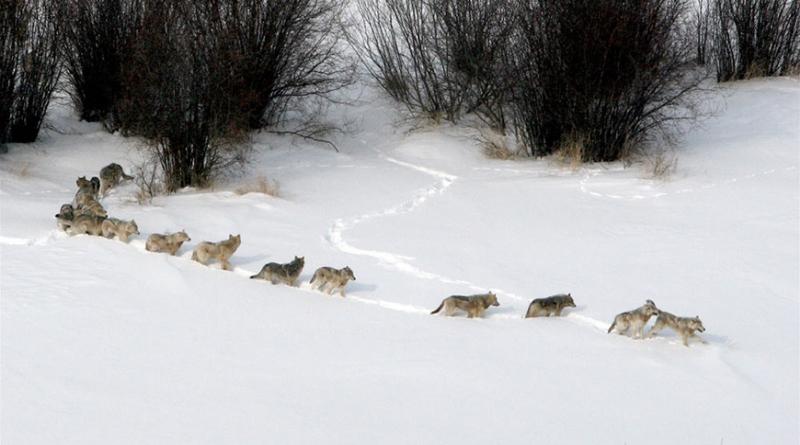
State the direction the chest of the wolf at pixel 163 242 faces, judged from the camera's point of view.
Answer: to the viewer's right

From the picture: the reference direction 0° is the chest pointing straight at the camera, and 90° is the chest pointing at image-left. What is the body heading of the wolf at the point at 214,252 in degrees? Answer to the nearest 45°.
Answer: approximately 270°

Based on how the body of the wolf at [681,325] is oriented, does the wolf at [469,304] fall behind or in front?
behind

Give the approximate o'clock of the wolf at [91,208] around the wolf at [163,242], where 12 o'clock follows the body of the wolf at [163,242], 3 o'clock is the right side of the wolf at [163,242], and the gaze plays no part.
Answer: the wolf at [91,208] is roughly at 8 o'clock from the wolf at [163,242].

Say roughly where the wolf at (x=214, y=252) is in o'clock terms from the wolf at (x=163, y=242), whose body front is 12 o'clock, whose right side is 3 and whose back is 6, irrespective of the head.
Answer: the wolf at (x=214, y=252) is roughly at 1 o'clock from the wolf at (x=163, y=242).

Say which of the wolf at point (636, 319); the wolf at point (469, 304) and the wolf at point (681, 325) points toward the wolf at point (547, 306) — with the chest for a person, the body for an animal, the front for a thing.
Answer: the wolf at point (469, 304)

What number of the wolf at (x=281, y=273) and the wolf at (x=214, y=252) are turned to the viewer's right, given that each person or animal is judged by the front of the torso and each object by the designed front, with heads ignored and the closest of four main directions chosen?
2

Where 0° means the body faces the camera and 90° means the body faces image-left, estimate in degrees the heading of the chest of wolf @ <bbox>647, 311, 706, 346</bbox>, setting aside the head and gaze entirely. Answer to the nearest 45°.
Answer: approximately 270°

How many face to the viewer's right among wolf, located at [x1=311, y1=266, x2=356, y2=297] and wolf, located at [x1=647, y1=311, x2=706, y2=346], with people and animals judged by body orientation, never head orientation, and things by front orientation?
2

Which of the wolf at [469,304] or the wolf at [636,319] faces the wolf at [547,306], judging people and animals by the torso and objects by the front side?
the wolf at [469,304]

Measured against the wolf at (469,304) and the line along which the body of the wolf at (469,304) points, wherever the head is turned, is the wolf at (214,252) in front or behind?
behind

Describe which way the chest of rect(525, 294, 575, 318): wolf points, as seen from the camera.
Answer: to the viewer's right

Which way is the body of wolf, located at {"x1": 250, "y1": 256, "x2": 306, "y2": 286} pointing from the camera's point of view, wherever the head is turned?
to the viewer's right

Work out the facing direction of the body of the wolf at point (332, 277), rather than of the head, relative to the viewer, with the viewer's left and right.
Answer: facing to the right of the viewer

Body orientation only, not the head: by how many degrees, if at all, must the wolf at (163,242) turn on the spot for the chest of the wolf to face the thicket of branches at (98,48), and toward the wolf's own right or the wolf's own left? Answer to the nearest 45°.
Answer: approximately 90° to the wolf's own left

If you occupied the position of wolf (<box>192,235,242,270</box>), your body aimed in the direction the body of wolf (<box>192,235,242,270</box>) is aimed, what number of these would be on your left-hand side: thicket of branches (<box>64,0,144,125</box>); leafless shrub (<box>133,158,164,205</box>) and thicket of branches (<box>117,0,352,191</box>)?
3

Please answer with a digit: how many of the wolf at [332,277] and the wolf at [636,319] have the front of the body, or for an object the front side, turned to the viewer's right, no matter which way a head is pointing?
2

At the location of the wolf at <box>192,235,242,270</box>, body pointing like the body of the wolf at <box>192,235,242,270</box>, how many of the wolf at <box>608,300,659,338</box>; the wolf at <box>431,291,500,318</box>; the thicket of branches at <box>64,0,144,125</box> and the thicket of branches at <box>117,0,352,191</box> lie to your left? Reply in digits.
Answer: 2

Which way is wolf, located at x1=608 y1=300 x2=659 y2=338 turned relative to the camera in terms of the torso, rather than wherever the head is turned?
to the viewer's right
